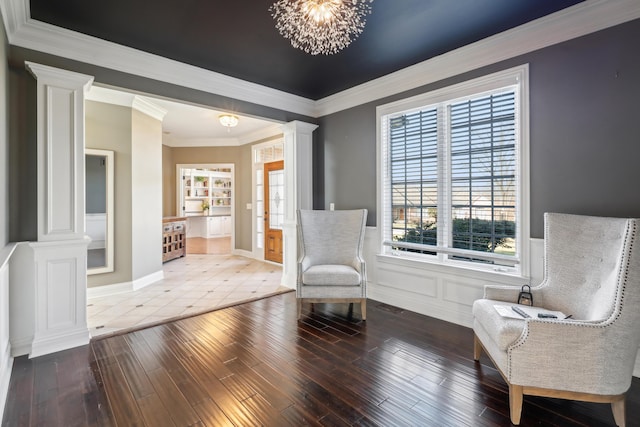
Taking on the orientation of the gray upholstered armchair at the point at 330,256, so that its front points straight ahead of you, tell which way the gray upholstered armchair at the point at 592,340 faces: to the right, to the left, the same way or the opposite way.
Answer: to the right

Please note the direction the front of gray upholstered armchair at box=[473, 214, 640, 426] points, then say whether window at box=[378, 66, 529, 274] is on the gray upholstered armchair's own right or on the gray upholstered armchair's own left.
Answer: on the gray upholstered armchair's own right

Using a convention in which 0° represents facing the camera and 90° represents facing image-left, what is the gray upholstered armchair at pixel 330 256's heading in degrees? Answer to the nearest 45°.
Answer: approximately 0°

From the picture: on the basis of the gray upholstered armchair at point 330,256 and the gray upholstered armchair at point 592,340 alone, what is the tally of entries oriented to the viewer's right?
0

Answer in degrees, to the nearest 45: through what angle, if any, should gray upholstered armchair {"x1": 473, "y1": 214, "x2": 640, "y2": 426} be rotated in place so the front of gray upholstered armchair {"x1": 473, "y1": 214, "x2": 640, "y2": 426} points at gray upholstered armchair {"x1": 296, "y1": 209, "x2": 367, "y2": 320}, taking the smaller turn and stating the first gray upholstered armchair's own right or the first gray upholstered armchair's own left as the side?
approximately 45° to the first gray upholstered armchair's own right

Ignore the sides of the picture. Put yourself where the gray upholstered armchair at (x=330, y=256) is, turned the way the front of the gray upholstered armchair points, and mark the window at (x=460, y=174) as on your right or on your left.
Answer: on your left

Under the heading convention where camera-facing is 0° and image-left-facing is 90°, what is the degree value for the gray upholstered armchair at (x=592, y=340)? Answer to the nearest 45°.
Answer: approximately 45°

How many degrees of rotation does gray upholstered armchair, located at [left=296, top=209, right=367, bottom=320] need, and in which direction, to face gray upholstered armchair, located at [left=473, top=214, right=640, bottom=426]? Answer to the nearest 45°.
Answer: approximately 45° to its left
